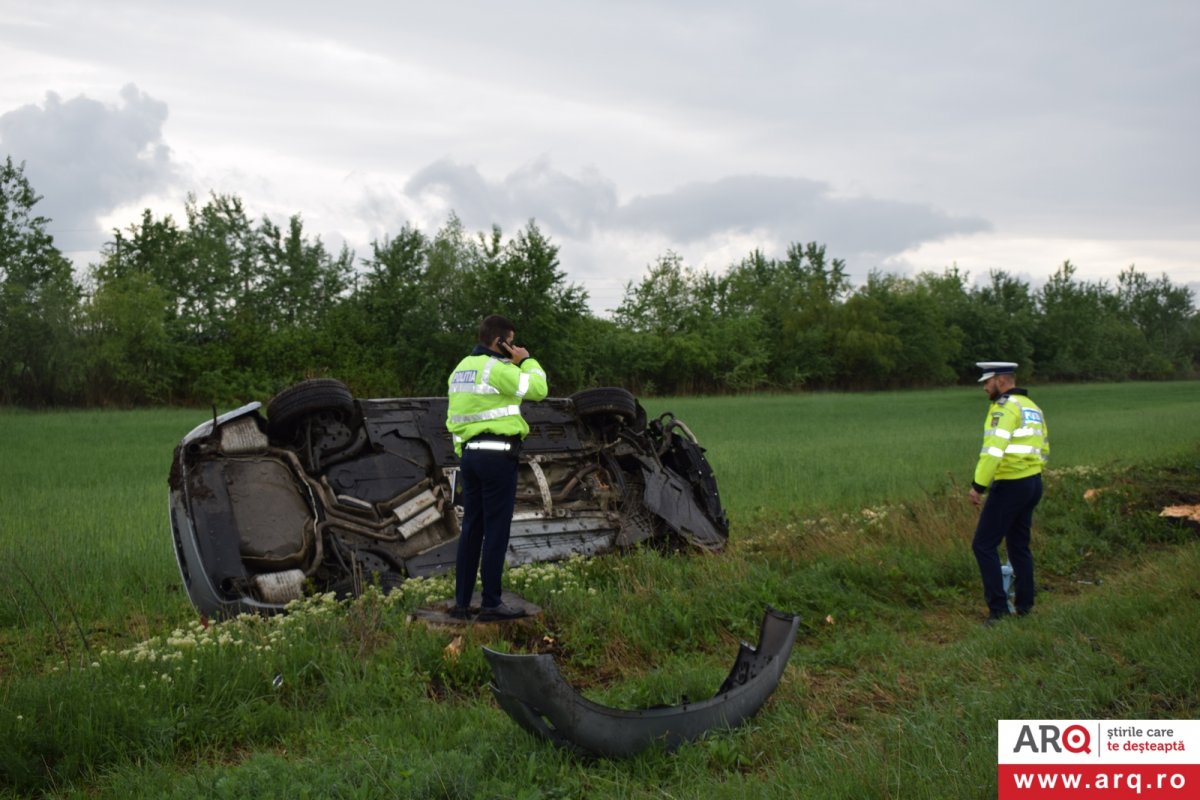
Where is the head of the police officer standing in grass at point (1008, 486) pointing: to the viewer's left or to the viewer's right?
to the viewer's left

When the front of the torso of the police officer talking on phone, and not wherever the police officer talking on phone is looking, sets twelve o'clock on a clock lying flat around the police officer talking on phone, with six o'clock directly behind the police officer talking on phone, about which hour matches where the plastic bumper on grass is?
The plastic bumper on grass is roughly at 4 o'clock from the police officer talking on phone.

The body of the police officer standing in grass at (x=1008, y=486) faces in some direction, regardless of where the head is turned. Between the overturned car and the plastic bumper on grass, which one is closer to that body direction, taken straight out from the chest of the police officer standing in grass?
the overturned car

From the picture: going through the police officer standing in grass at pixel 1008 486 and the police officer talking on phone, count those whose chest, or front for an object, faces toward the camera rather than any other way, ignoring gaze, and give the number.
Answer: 0

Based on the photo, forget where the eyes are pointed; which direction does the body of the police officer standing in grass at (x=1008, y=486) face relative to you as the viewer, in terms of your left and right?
facing away from the viewer and to the left of the viewer

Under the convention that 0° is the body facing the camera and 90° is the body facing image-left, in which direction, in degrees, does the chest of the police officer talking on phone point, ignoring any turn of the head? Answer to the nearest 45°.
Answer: approximately 225°
